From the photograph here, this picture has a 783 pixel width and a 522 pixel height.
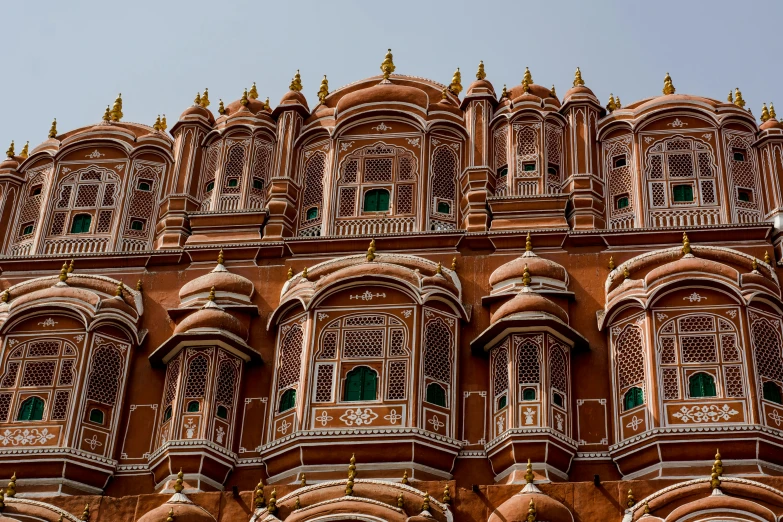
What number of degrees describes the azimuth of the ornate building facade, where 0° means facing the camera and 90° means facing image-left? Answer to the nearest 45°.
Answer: approximately 0°
